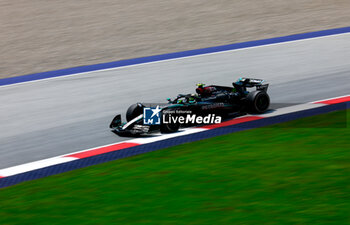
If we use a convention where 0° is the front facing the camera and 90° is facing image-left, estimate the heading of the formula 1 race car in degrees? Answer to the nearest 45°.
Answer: approximately 45°
